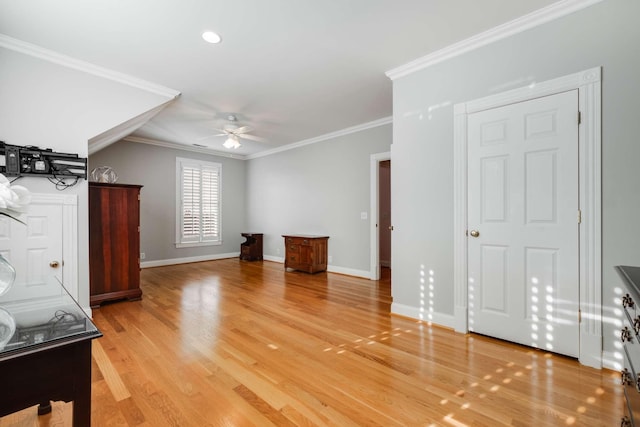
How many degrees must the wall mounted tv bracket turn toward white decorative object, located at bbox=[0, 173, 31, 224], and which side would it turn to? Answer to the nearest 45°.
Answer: approximately 45° to its right

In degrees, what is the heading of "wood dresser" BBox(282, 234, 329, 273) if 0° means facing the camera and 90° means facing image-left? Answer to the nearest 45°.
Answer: approximately 45°

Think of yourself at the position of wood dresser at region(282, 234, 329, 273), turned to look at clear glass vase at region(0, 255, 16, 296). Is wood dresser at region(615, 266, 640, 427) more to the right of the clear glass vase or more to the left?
left

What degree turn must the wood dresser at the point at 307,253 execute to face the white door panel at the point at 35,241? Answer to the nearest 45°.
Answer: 0° — it already faces it

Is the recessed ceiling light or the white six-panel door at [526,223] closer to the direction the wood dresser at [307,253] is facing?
the recessed ceiling light

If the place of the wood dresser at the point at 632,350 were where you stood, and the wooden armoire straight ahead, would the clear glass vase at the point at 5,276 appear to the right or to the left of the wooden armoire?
left

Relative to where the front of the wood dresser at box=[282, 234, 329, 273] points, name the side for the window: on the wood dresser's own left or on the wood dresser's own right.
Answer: on the wood dresser's own right

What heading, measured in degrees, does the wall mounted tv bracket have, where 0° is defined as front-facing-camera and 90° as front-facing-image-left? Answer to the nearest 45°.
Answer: approximately 315°

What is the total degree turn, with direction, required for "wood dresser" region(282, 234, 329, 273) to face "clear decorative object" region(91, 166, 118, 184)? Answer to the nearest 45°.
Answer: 0° — it already faces it

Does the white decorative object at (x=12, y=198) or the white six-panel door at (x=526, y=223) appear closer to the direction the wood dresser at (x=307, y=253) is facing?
the white decorative object

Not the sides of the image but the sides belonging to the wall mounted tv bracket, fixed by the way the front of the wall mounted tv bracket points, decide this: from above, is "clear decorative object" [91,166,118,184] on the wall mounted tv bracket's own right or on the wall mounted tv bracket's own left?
on the wall mounted tv bracket's own left
